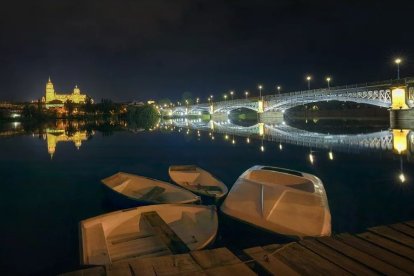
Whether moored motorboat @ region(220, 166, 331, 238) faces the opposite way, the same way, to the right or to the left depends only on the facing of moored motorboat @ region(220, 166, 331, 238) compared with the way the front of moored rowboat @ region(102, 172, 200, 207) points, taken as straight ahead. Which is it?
to the right

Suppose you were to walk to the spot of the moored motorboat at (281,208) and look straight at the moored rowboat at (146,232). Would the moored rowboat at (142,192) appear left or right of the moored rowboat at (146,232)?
right

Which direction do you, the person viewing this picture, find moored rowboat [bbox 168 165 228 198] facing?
facing the viewer and to the right of the viewer
